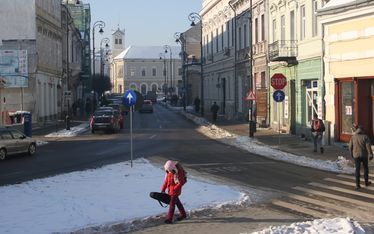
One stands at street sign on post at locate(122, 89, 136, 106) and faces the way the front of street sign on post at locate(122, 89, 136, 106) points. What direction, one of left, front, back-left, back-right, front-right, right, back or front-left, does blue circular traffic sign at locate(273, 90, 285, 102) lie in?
back-left

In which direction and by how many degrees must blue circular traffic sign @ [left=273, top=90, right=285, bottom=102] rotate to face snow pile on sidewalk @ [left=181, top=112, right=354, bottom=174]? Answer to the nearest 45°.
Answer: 0° — it already faces it

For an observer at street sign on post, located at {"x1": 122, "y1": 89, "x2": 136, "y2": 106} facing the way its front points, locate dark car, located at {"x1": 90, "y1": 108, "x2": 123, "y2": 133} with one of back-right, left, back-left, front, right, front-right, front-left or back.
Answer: back

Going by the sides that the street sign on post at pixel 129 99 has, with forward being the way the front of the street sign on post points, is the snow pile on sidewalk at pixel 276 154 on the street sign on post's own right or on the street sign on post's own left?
on the street sign on post's own left
